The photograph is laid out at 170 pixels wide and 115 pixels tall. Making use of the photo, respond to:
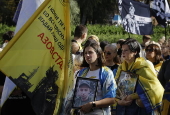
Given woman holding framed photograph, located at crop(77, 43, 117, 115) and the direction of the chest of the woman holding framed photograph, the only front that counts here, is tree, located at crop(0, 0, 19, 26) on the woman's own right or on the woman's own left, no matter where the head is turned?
on the woman's own right

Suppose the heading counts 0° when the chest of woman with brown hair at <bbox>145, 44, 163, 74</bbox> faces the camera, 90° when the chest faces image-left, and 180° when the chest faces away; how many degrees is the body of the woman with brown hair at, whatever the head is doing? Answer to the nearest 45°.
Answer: approximately 45°

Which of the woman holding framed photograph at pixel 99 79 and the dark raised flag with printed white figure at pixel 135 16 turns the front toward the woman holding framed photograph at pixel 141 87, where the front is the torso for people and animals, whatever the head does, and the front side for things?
the dark raised flag with printed white figure

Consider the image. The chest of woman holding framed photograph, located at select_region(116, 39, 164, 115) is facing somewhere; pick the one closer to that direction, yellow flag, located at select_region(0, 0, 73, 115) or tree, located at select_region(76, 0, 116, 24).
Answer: the yellow flag

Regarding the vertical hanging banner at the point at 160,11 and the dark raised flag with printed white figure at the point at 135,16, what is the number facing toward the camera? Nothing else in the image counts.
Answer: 2
